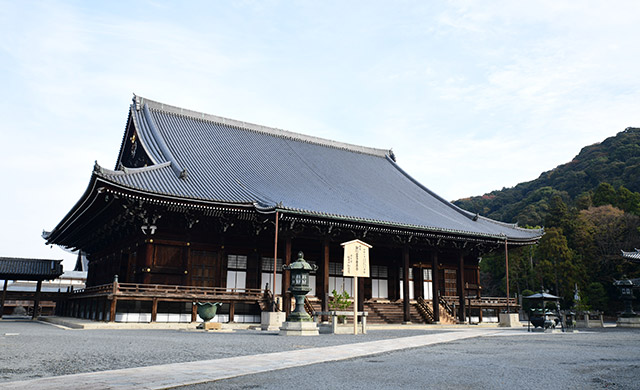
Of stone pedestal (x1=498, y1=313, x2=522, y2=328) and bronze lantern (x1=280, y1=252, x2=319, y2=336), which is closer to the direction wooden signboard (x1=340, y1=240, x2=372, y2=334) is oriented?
the bronze lantern

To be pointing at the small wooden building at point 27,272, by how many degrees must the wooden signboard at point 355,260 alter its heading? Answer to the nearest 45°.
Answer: approximately 135° to its right

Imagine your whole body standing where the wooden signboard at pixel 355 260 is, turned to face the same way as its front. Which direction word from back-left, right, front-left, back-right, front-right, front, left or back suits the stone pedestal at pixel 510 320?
back-left

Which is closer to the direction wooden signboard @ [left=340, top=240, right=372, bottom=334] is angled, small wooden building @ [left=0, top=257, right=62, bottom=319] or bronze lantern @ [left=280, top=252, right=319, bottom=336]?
the bronze lantern

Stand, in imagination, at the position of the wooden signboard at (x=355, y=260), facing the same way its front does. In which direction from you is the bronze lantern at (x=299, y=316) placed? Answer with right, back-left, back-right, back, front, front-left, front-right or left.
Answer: front-right

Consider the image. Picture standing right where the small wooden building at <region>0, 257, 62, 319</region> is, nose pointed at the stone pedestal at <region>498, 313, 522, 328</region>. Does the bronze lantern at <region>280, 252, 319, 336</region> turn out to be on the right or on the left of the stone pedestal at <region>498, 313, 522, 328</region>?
right

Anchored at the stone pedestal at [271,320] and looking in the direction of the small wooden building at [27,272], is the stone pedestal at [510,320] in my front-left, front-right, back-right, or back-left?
back-right

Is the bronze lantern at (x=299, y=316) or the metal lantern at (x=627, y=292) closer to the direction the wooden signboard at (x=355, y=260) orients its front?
the bronze lantern

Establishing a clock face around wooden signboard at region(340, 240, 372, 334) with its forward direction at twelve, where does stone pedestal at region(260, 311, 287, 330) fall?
The stone pedestal is roughly at 4 o'clock from the wooden signboard.

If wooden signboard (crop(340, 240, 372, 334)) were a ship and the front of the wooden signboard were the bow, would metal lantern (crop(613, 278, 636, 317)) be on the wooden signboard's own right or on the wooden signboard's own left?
on the wooden signboard's own left

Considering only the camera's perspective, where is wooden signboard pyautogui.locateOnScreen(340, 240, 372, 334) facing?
facing the viewer
